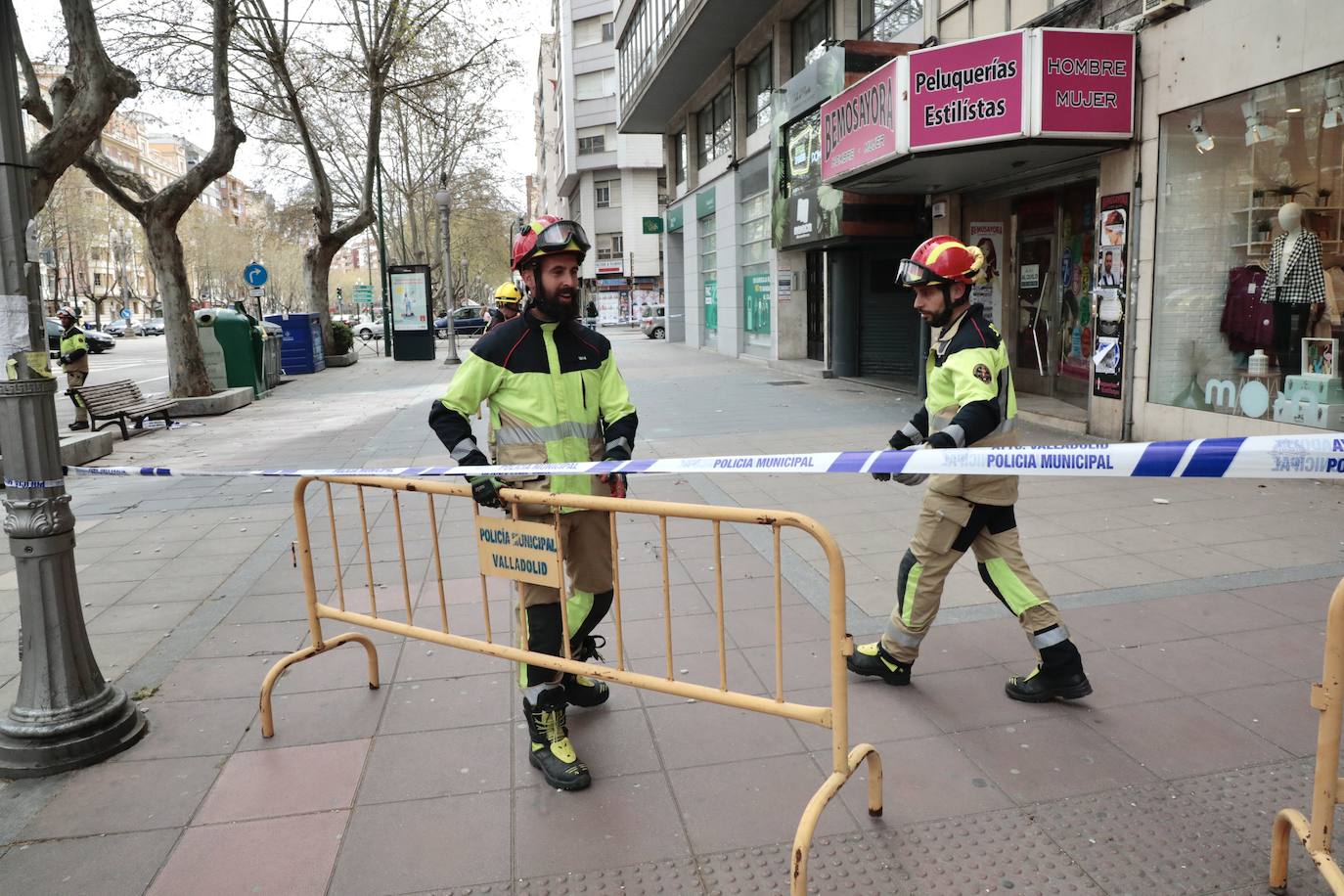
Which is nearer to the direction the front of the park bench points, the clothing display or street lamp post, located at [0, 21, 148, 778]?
the clothing display

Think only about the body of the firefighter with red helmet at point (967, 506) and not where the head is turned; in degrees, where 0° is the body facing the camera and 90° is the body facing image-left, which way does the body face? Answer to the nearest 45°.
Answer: approximately 90°

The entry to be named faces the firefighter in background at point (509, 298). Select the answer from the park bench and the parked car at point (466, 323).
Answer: the park bench

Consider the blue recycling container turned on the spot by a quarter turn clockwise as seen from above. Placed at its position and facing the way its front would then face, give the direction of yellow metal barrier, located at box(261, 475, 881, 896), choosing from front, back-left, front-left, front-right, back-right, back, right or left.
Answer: front

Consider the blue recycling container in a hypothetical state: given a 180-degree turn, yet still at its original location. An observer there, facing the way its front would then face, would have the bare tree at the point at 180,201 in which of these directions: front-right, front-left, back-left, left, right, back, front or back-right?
left

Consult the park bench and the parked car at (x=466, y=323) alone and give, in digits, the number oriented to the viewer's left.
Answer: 1

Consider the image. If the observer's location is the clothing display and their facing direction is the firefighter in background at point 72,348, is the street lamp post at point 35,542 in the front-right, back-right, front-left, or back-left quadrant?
front-left

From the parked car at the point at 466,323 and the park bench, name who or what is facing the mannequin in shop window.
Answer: the park bench

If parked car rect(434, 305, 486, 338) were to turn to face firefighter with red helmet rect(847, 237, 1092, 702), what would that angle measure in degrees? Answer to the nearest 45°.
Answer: approximately 90° to its left

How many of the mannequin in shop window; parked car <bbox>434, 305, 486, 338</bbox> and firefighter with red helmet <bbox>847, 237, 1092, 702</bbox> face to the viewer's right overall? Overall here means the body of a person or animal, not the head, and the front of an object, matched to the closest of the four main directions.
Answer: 0

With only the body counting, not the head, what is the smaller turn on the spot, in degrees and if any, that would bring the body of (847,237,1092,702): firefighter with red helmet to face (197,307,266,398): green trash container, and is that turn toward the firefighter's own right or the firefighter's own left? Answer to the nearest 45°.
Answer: approximately 45° to the firefighter's own right

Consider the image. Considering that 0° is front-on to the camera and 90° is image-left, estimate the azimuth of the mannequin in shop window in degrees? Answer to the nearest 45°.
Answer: approximately 45°

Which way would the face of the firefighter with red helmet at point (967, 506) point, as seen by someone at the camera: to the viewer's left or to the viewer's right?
to the viewer's left

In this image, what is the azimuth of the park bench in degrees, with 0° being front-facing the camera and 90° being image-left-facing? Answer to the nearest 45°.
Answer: approximately 315°

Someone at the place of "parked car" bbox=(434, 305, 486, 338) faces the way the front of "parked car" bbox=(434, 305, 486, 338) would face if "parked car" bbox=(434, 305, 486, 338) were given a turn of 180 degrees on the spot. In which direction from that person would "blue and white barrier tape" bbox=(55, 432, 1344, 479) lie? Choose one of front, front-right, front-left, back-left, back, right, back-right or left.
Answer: right

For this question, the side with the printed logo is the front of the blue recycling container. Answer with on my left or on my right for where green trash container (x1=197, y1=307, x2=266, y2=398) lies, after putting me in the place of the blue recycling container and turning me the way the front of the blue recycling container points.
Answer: on my right
